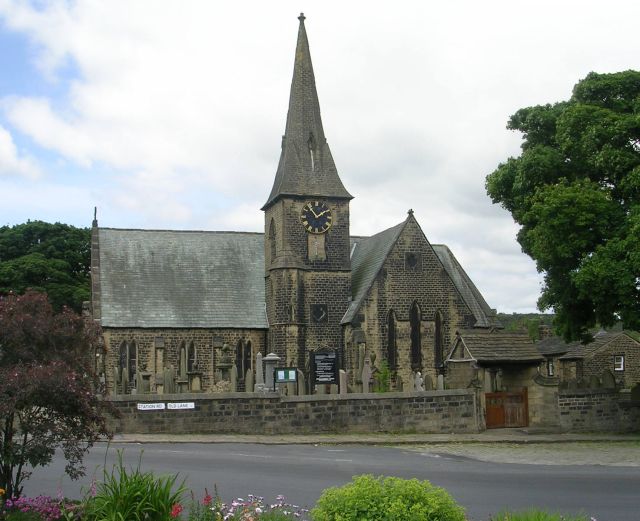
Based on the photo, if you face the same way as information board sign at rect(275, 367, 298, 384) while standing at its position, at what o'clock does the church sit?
The church is roughly at 6 o'clock from the information board sign.

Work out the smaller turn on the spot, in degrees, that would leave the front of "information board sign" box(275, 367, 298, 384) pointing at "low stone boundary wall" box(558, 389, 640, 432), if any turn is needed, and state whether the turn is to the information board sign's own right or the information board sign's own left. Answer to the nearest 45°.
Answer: approximately 90° to the information board sign's own left

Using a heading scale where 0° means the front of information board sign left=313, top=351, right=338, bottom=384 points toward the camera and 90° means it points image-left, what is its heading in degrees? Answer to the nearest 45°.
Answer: approximately 0°

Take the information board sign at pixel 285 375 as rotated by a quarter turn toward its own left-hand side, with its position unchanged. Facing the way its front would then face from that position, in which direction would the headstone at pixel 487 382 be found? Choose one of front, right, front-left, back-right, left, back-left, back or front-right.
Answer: front

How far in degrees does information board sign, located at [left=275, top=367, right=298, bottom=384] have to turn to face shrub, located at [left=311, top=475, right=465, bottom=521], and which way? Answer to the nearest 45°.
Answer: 0° — it already faces it

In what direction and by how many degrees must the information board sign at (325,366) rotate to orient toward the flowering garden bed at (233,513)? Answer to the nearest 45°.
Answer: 0° — it already faces it

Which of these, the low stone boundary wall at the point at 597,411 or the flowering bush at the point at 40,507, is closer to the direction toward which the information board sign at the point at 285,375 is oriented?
the flowering bush
